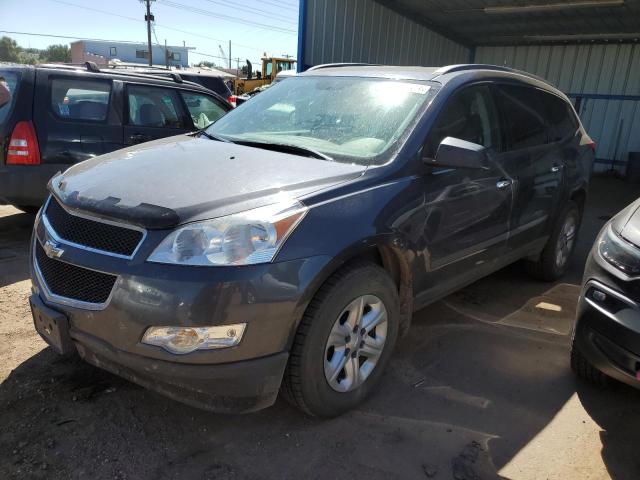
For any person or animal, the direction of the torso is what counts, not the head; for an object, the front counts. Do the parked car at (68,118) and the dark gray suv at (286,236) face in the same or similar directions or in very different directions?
very different directions

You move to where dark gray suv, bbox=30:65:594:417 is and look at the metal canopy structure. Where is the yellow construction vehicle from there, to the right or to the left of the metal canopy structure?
left

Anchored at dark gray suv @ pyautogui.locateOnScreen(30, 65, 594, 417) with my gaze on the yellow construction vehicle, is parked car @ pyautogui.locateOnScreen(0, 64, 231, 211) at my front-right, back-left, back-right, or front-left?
front-left

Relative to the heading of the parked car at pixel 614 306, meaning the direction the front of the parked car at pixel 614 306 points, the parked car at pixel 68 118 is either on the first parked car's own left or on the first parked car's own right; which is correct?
on the first parked car's own right

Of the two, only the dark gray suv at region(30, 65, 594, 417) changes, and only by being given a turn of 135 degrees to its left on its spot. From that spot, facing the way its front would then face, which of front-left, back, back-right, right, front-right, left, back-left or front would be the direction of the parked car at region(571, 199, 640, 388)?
front

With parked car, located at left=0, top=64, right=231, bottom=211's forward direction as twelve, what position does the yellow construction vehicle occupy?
The yellow construction vehicle is roughly at 11 o'clock from the parked car.

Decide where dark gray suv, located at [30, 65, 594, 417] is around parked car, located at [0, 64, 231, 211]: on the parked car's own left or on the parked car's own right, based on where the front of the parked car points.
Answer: on the parked car's own right

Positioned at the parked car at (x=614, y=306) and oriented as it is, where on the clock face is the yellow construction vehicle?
The yellow construction vehicle is roughly at 3 o'clock from the parked car.

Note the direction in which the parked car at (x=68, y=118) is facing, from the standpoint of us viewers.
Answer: facing away from the viewer and to the right of the viewer

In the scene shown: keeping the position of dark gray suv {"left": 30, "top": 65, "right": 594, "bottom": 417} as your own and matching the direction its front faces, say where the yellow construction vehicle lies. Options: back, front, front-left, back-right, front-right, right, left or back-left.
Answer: back-right

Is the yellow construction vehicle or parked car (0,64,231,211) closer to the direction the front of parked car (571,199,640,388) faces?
the parked car
